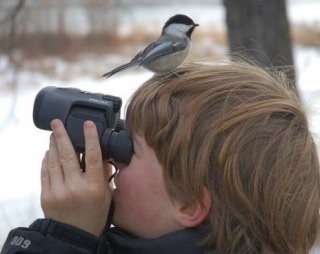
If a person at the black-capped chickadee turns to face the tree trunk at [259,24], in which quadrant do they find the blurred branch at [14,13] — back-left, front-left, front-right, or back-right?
front-left

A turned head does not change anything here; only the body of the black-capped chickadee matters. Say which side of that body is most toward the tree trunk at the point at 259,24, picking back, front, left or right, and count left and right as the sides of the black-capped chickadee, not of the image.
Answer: left

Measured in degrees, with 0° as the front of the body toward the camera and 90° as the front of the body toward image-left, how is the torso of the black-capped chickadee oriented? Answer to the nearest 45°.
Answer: approximately 270°

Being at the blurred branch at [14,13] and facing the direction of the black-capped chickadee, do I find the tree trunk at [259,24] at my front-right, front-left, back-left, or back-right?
front-left

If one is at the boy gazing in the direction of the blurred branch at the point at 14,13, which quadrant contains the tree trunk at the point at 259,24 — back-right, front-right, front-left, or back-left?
front-right
